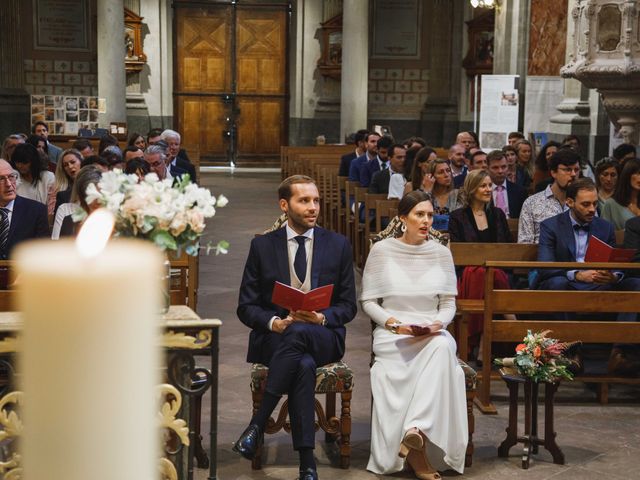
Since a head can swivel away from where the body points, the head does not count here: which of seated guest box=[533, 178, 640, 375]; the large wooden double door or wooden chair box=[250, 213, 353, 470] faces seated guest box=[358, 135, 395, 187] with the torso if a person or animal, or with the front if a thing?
the large wooden double door

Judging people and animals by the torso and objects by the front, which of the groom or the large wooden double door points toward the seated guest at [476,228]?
the large wooden double door

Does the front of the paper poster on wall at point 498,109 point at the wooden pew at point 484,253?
yes

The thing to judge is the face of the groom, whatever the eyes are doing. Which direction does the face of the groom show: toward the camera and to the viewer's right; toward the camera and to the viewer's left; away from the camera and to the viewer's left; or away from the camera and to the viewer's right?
toward the camera and to the viewer's right

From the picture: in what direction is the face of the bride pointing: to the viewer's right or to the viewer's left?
to the viewer's right

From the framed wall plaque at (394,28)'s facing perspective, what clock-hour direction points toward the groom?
The groom is roughly at 12 o'clock from the framed wall plaque.

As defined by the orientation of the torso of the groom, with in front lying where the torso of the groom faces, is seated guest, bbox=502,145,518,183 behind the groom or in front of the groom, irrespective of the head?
behind

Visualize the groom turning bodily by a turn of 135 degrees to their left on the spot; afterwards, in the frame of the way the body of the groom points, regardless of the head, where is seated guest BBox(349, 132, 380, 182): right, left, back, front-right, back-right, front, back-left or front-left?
front-left
